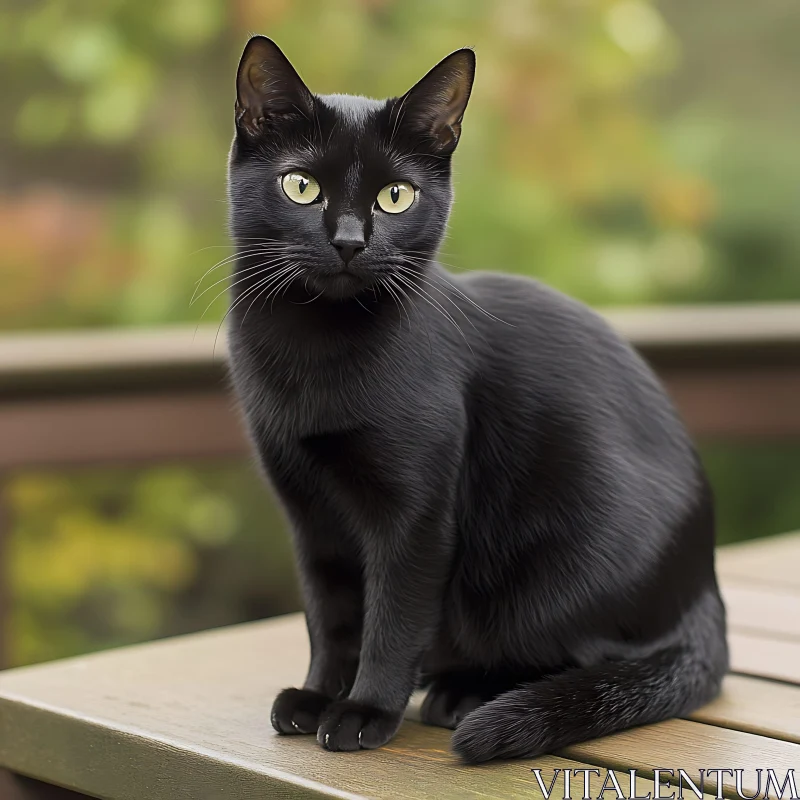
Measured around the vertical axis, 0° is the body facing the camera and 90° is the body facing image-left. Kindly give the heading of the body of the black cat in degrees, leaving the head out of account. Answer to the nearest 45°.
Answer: approximately 45°

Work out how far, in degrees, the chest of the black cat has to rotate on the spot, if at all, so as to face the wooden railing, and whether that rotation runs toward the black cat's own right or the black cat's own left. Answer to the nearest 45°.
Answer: approximately 90° to the black cat's own right
